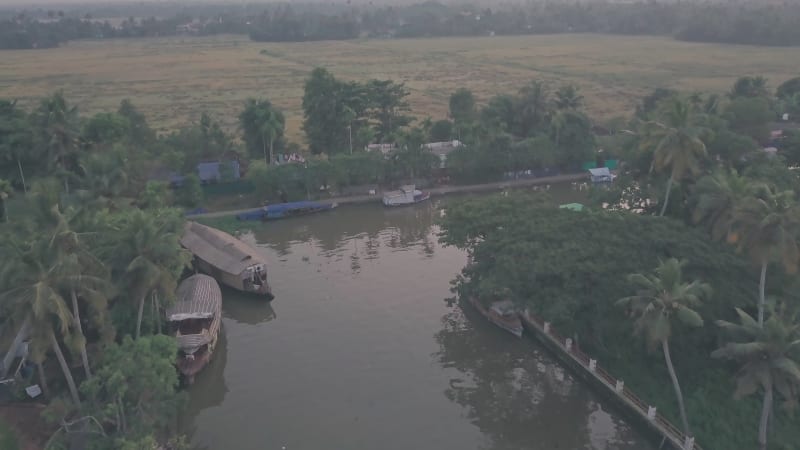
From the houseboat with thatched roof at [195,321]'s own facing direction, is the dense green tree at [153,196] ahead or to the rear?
to the rear

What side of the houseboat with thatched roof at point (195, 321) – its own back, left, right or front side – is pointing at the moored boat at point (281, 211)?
back

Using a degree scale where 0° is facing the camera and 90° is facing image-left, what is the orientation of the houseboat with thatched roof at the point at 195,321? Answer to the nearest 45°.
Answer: approximately 0°

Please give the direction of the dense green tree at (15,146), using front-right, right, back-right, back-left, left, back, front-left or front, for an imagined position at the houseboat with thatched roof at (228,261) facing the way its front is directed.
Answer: back

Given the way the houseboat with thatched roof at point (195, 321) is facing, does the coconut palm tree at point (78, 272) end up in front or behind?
in front

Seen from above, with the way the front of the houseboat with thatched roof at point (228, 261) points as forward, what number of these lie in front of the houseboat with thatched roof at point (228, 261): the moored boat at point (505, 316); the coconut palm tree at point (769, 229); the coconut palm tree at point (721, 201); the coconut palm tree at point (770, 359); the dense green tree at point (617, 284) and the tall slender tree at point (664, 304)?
6

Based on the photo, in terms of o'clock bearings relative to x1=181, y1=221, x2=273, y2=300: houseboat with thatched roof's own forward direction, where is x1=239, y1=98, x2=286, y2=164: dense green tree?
The dense green tree is roughly at 8 o'clock from the houseboat with thatched roof.

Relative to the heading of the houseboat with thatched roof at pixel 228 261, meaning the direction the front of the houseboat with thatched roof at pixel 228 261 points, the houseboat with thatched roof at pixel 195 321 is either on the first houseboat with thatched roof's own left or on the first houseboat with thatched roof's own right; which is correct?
on the first houseboat with thatched roof's own right

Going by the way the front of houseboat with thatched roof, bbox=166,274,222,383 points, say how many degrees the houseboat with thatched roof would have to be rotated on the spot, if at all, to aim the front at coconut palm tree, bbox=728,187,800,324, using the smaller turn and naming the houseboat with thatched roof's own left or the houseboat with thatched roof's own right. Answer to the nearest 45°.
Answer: approximately 45° to the houseboat with thatched roof's own left

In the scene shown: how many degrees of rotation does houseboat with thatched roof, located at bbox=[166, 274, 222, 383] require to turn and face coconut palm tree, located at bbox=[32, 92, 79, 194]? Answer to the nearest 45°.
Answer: approximately 180°

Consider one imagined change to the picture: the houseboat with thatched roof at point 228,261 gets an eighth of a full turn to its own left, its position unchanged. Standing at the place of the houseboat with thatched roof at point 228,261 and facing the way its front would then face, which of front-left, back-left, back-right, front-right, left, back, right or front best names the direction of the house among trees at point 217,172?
left

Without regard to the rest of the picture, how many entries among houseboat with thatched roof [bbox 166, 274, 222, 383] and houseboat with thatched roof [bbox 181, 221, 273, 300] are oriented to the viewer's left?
0

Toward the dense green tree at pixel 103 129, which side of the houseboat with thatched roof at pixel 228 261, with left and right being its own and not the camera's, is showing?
back

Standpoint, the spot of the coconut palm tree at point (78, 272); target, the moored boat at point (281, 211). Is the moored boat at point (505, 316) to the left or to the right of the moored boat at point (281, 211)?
right

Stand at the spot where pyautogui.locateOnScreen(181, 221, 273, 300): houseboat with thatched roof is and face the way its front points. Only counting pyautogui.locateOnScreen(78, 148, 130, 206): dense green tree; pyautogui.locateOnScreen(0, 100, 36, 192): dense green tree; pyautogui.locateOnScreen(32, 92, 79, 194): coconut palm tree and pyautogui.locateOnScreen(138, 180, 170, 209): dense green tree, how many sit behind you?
4

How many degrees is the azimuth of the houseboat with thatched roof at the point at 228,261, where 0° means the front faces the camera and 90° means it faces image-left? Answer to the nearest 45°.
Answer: approximately 315°

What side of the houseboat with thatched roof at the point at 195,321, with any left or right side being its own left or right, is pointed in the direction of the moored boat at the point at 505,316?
left
